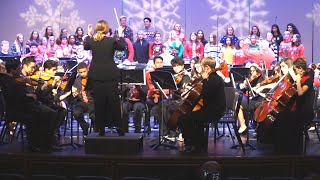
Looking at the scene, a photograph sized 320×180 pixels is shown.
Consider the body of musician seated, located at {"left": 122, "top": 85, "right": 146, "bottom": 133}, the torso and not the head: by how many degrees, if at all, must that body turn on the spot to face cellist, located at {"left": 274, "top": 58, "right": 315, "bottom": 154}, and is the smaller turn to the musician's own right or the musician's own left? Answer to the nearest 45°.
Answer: approximately 45° to the musician's own left

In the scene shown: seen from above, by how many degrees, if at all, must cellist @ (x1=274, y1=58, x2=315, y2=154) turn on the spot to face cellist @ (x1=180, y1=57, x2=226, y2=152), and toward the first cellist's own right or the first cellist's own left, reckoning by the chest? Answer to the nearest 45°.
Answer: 0° — they already face them

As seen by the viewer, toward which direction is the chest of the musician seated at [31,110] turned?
to the viewer's right

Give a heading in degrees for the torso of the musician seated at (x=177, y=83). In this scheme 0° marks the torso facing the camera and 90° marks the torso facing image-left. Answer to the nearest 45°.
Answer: approximately 45°

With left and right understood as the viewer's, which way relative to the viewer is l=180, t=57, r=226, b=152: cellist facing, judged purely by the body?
facing to the left of the viewer

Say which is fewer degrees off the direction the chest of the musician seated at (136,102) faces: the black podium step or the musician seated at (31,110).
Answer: the black podium step
